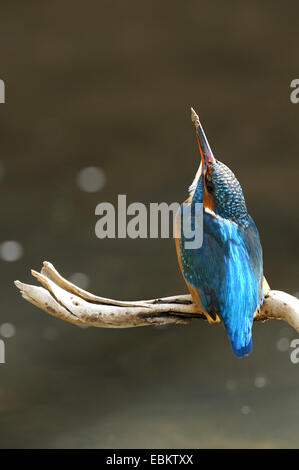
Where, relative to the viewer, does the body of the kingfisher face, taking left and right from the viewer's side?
facing away from the viewer and to the left of the viewer
